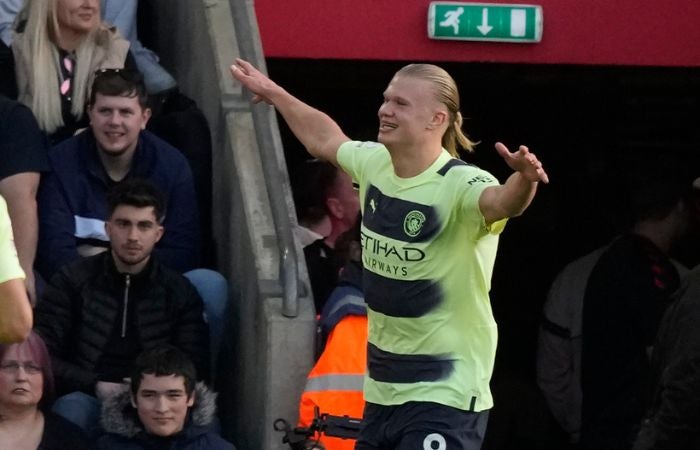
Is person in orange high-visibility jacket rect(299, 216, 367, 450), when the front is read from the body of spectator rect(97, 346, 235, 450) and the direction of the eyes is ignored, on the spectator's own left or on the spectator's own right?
on the spectator's own left

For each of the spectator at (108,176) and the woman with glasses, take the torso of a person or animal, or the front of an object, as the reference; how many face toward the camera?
2

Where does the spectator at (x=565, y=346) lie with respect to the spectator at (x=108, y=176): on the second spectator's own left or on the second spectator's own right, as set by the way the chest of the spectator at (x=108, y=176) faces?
on the second spectator's own left

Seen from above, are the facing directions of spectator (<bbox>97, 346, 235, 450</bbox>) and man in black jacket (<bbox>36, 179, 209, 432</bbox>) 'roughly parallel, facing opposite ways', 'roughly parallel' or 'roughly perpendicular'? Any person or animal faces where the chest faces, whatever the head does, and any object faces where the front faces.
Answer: roughly parallel

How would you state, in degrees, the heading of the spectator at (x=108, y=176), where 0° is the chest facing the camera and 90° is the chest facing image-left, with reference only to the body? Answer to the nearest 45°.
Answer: approximately 0°

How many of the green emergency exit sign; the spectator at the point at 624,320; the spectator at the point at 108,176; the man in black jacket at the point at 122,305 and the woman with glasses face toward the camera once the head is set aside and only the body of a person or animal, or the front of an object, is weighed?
4

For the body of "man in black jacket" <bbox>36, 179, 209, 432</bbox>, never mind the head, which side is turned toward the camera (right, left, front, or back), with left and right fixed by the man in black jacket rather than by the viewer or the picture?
front

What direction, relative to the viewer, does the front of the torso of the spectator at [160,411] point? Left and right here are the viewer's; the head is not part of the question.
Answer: facing the viewer

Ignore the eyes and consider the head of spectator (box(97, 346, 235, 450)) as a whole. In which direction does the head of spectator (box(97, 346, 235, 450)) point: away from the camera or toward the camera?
toward the camera

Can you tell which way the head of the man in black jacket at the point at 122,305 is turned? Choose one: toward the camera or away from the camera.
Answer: toward the camera

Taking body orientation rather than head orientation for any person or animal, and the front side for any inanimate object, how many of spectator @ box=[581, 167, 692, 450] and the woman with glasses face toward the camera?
1

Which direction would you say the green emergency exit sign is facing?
toward the camera
